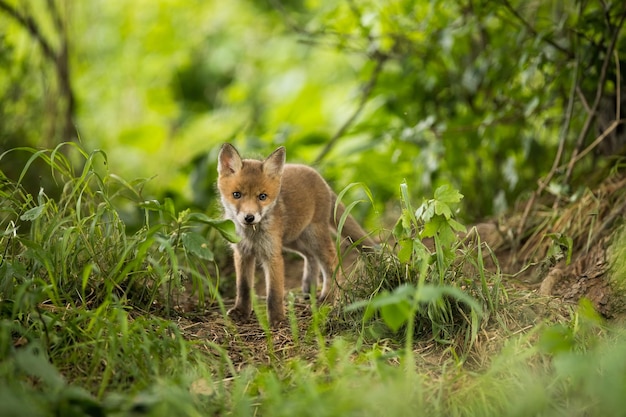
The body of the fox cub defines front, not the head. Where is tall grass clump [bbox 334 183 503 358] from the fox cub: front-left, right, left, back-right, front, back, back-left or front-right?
left

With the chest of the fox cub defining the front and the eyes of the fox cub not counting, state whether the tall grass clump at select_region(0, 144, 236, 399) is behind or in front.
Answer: in front

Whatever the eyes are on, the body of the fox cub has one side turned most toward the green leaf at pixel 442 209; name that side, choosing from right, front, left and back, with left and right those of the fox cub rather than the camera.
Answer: left

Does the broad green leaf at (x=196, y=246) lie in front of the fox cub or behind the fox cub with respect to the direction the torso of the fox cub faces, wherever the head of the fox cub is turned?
in front

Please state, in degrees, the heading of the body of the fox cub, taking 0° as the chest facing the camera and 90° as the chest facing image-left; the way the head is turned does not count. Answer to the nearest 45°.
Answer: approximately 45°

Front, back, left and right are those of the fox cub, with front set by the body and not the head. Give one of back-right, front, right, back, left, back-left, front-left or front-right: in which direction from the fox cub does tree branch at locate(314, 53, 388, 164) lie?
back-right

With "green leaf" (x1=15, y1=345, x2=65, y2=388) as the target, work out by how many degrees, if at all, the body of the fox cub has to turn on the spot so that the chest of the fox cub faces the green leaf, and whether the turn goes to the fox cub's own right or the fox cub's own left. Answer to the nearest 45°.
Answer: approximately 45° to the fox cub's own left

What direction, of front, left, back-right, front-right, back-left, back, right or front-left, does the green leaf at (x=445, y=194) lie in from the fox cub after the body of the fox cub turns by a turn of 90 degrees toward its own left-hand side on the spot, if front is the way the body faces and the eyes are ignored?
front

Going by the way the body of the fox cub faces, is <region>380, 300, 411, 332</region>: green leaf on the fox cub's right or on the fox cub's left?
on the fox cub's left

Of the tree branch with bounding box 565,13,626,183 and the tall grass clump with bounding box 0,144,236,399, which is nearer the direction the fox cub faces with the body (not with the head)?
the tall grass clump
